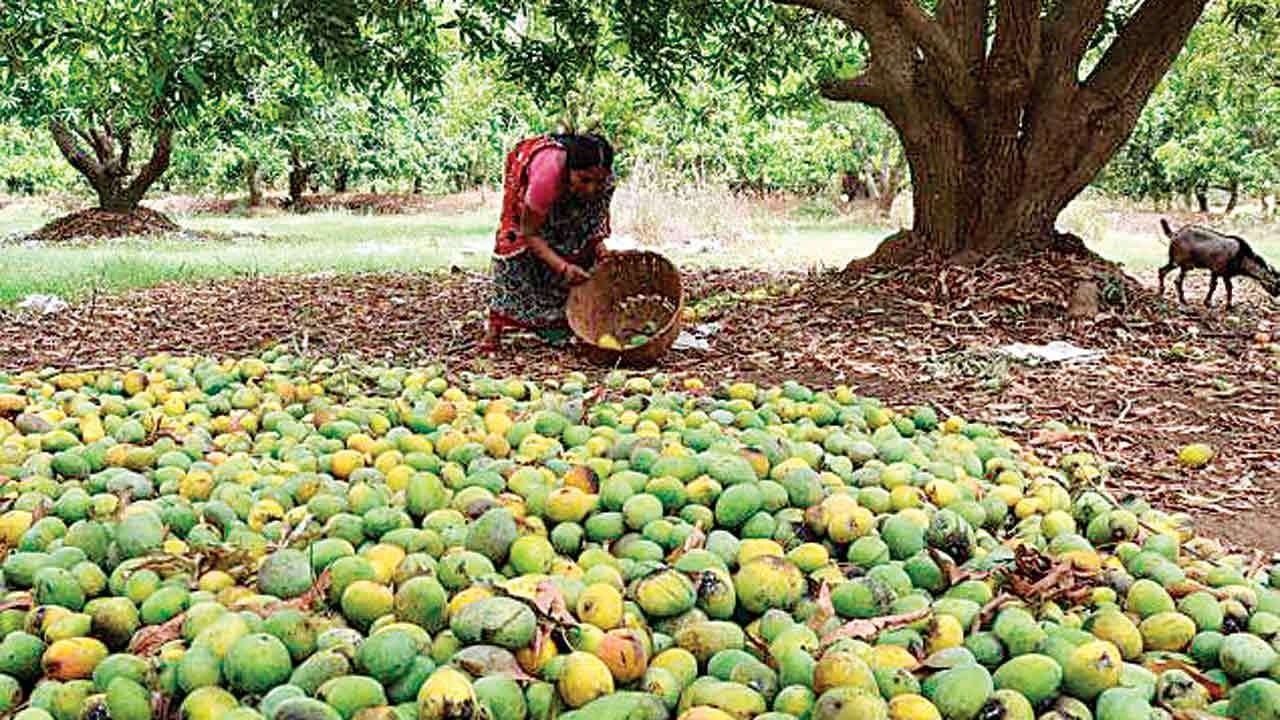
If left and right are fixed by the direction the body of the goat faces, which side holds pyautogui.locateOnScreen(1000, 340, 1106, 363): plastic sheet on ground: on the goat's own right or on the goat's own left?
on the goat's own right

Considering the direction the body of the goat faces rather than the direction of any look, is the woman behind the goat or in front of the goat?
behind

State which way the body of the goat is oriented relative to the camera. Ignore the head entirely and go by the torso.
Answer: to the viewer's right

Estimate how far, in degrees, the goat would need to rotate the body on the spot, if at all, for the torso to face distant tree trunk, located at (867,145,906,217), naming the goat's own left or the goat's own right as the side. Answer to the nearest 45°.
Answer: approximately 90° to the goat's own left

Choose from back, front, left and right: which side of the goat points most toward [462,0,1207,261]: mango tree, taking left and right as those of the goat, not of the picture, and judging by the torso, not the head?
back
